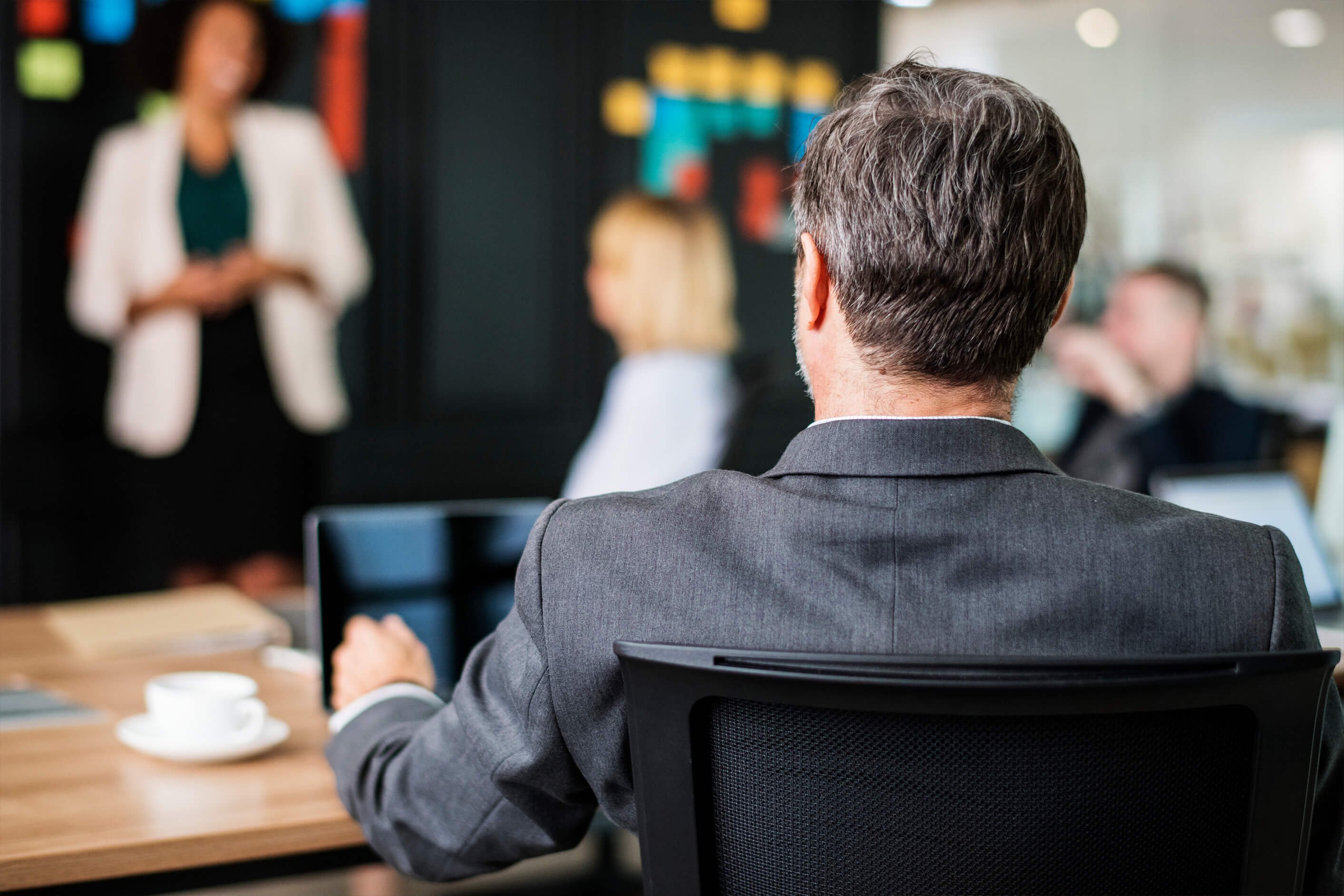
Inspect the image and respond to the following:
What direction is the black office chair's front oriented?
away from the camera

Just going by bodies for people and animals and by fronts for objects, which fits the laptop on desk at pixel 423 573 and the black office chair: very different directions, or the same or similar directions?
very different directions

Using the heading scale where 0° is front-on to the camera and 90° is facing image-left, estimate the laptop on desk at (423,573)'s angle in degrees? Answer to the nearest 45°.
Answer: approximately 0°

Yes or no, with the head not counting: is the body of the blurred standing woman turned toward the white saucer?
yes

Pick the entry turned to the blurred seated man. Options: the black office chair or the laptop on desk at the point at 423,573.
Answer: the black office chair

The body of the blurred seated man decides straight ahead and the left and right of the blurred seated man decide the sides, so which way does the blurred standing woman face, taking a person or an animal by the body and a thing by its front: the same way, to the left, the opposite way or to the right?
to the left

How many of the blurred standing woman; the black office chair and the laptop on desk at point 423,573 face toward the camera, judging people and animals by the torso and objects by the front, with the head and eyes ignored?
2

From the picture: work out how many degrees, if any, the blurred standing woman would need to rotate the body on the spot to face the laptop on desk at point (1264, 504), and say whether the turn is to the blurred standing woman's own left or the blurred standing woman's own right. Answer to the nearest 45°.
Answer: approximately 45° to the blurred standing woman's own left
